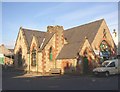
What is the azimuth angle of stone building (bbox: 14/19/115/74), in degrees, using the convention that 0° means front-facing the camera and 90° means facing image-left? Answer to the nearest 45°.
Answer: approximately 315°

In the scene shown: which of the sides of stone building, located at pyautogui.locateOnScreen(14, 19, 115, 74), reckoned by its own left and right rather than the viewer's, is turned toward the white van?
front
